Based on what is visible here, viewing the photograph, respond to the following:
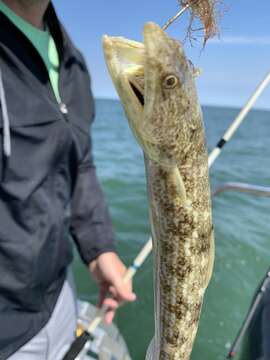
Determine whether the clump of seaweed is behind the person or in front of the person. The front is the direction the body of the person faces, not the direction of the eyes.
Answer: in front

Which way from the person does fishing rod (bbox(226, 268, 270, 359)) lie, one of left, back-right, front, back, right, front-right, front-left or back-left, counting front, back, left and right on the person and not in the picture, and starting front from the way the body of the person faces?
front-left

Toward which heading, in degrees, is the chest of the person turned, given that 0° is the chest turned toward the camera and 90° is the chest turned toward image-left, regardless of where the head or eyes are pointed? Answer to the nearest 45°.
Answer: approximately 315°

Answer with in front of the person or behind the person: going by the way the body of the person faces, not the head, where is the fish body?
in front
